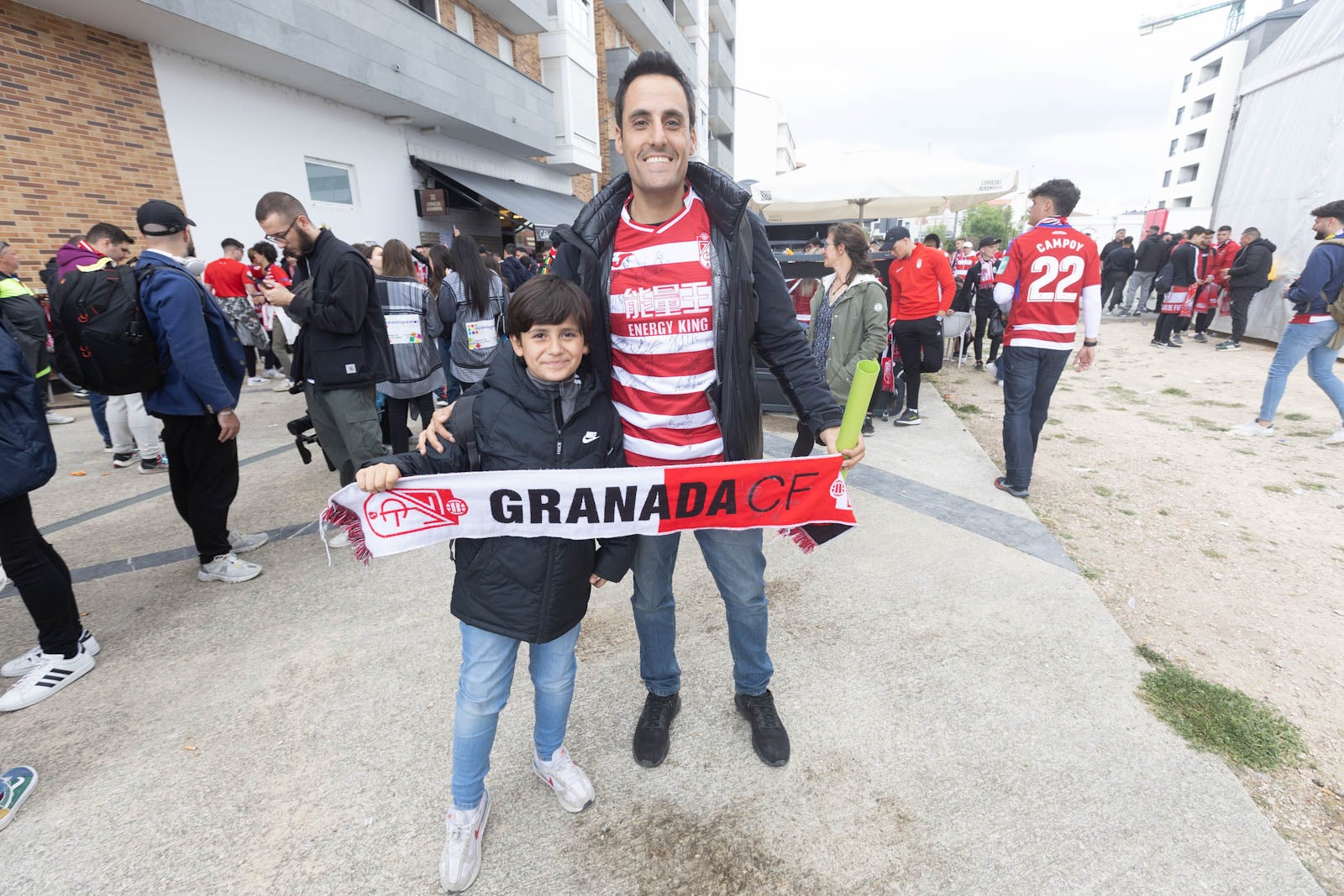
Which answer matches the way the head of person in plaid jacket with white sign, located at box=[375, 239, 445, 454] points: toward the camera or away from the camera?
away from the camera

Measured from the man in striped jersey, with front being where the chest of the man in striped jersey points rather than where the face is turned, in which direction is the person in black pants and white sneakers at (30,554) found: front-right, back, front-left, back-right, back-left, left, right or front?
right

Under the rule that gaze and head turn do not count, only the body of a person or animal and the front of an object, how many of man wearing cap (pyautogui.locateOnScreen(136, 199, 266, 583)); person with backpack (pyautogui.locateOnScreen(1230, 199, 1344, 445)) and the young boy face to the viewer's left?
1

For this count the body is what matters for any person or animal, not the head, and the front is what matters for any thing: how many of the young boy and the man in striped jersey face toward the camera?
2

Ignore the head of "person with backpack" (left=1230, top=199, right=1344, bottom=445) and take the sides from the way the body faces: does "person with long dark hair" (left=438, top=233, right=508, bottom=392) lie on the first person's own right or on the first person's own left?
on the first person's own left

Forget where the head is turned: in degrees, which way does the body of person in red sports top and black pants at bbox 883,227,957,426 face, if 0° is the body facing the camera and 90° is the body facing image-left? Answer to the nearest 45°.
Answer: approximately 45°

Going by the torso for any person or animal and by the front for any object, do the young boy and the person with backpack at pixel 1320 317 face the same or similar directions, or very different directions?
very different directions

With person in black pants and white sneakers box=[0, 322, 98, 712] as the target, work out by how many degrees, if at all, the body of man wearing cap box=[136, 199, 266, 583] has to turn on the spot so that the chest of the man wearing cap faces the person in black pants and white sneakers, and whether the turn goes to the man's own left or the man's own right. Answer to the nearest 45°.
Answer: approximately 135° to the man's own right

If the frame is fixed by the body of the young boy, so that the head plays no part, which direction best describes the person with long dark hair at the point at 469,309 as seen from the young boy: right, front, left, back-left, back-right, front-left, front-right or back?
back

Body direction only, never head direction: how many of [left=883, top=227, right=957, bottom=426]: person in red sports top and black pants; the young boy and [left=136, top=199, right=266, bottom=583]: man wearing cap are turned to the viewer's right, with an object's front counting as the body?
1

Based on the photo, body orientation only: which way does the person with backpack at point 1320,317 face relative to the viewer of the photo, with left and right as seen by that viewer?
facing to the left of the viewer

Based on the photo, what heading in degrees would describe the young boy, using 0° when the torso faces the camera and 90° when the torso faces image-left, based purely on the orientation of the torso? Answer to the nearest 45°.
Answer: approximately 0°

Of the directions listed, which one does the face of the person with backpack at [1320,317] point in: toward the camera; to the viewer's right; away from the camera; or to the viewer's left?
to the viewer's left
